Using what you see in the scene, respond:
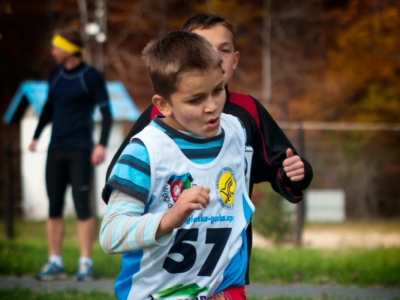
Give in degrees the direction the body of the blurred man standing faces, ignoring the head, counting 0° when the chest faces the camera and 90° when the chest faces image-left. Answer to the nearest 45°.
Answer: approximately 45°

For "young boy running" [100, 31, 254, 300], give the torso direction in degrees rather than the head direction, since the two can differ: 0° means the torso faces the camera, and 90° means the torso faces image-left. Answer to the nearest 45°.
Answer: approximately 315°

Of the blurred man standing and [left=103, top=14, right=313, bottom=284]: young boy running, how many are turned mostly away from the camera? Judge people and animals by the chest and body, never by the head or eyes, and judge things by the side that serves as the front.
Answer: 0

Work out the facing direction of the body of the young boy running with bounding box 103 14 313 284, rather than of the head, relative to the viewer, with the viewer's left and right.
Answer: facing the viewer

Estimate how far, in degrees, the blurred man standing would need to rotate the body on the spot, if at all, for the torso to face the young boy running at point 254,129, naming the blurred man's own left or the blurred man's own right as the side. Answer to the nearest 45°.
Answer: approximately 45° to the blurred man's own left

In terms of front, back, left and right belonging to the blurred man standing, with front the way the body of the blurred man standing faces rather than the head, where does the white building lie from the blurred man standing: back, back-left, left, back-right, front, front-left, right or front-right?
back-right

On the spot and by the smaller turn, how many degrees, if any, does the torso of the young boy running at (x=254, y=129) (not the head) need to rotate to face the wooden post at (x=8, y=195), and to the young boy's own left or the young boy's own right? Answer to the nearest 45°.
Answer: approximately 135° to the young boy's own right

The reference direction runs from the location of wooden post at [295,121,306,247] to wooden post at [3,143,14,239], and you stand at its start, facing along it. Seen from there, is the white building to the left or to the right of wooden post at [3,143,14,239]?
right

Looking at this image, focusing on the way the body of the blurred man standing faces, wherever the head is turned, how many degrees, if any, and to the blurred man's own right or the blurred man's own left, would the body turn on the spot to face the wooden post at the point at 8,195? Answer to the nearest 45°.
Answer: approximately 135° to the blurred man's own right

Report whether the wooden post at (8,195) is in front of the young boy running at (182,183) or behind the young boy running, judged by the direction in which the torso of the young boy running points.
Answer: behind

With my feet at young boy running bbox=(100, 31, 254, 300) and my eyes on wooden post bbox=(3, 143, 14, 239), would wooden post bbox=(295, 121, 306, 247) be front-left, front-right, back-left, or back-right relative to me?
front-right

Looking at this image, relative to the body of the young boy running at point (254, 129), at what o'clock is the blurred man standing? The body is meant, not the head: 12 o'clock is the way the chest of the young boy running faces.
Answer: The blurred man standing is roughly at 5 o'clock from the young boy running.

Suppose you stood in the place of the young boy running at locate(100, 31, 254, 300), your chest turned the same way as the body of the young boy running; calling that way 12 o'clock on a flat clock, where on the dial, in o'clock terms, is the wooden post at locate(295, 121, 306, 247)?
The wooden post is roughly at 8 o'clock from the young boy running.

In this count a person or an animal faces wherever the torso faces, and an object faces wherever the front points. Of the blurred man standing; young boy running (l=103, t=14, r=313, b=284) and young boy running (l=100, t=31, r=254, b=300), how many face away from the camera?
0
